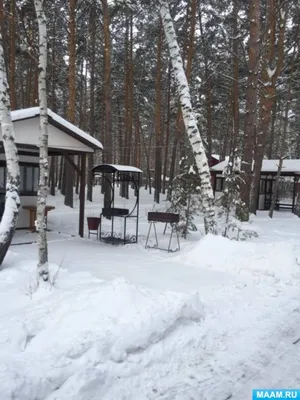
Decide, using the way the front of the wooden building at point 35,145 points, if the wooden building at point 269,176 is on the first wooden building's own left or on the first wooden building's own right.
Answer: on the first wooden building's own left

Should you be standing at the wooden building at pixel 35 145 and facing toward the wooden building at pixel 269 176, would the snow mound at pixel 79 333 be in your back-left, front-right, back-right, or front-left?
back-right

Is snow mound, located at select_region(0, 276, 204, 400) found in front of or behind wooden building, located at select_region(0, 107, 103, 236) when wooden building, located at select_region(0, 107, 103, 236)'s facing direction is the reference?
in front

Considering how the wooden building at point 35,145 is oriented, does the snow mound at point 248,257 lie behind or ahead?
ahead

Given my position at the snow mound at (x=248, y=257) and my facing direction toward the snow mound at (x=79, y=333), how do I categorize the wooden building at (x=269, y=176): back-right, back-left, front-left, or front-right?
back-right

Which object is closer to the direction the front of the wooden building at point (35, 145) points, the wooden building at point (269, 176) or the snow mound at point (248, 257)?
the snow mound
